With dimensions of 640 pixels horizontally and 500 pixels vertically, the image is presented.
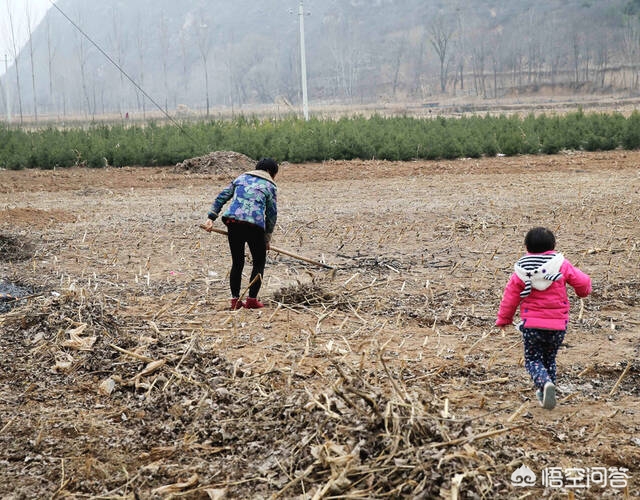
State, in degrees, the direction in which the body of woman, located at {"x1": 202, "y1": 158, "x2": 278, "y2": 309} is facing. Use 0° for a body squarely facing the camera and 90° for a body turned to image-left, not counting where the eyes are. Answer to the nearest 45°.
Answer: approximately 225°

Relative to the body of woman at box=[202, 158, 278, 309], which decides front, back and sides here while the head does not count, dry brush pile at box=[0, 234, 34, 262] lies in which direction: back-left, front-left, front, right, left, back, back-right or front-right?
left

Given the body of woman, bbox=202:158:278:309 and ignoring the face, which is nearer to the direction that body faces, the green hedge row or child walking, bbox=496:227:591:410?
the green hedge row

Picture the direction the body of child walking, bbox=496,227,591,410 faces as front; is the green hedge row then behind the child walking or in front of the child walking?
in front

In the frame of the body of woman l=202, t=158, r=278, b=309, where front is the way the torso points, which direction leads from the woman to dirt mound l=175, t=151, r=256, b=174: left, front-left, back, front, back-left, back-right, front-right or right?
front-left

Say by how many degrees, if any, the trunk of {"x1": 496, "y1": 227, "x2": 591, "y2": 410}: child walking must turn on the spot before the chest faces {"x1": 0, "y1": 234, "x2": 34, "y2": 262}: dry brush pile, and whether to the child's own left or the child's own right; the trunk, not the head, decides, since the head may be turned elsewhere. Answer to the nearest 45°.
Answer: approximately 45° to the child's own left

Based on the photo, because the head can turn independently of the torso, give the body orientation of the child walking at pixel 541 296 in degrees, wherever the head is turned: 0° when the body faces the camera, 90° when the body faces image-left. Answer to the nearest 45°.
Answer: approximately 180°

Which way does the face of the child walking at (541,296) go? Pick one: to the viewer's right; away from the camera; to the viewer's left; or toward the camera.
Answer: away from the camera

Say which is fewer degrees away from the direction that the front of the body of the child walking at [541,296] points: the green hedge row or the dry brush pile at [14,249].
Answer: the green hedge row

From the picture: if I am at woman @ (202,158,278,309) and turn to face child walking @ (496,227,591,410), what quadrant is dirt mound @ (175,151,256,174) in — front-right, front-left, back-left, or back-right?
back-left
